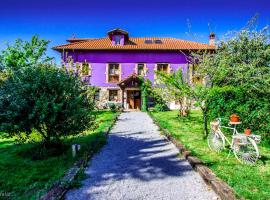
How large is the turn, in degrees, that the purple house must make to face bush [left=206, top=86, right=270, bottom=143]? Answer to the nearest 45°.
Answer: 0° — it already faces it

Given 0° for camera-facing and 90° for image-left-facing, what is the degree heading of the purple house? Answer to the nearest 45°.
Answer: approximately 0°

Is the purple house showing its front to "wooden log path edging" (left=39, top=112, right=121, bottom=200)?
yes
